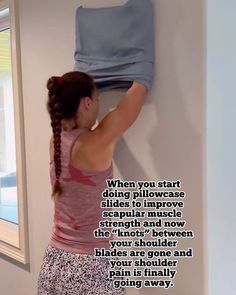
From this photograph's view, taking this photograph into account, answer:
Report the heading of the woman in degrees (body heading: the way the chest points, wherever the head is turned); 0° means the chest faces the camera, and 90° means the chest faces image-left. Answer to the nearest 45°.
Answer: approximately 225°

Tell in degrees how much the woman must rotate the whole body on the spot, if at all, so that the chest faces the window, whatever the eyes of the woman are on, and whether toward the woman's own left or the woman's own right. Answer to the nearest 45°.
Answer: approximately 90° to the woman's own left
